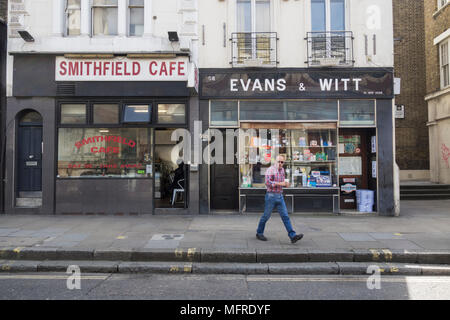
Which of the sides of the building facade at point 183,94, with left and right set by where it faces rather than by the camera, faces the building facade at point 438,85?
left

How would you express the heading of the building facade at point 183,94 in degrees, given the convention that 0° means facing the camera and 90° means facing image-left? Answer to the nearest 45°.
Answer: approximately 0°

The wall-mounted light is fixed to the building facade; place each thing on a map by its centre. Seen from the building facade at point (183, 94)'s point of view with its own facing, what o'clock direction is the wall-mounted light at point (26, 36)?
The wall-mounted light is roughly at 3 o'clock from the building facade.

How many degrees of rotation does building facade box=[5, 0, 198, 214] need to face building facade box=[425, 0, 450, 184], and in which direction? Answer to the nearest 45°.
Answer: approximately 90° to its left

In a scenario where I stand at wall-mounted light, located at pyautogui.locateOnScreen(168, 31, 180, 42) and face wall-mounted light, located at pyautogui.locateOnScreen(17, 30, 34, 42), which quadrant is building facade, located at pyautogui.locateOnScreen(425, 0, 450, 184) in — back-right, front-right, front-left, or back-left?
back-right
